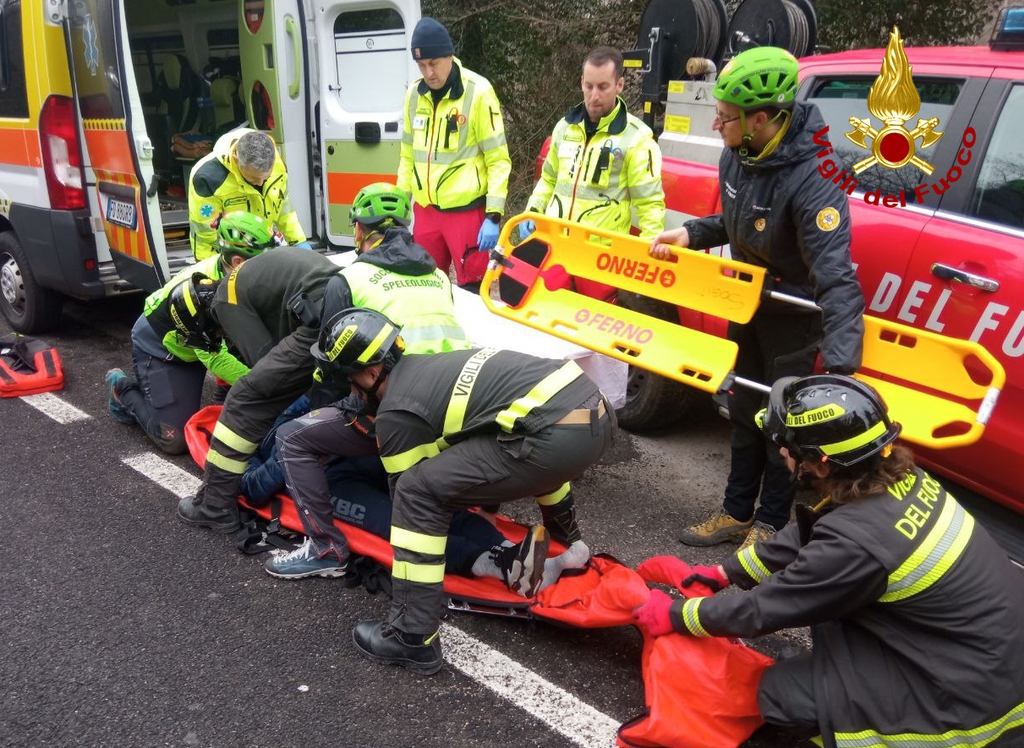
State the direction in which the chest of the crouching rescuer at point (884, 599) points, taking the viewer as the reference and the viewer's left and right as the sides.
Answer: facing away from the viewer and to the left of the viewer

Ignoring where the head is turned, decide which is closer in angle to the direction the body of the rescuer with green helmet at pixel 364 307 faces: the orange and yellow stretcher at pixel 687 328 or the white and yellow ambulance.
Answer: the white and yellow ambulance

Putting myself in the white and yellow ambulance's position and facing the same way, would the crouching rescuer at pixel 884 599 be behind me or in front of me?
behind

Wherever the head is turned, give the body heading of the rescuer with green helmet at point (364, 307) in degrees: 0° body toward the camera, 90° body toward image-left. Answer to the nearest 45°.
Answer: approximately 135°

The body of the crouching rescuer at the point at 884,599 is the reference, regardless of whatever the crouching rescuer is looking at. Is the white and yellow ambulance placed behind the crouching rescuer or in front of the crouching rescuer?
in front

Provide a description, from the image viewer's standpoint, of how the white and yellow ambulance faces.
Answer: facing away from the viewer and to the left of the viewer

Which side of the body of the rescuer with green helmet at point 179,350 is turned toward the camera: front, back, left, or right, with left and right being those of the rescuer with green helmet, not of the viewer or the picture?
right

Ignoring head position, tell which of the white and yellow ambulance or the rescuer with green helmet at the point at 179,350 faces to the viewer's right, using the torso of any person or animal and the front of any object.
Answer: the rescuer with green helmet

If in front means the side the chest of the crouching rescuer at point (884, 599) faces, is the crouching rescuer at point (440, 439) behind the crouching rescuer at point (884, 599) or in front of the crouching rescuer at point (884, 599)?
in front

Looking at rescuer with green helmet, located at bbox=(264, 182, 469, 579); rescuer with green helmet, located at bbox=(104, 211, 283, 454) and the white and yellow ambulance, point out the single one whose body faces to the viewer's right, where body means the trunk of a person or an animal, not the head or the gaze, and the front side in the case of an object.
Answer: rescuer with green helmet, located at bbox=(104, 211, 283, 454)
